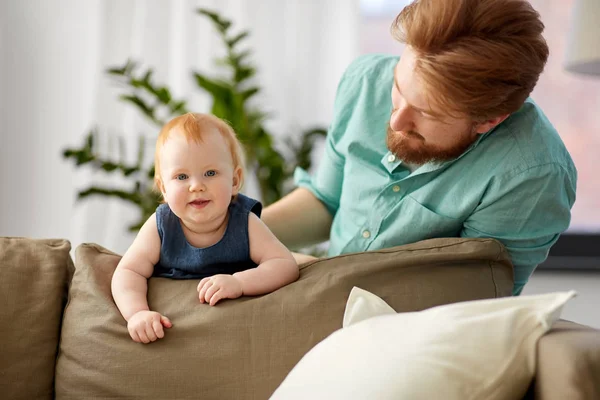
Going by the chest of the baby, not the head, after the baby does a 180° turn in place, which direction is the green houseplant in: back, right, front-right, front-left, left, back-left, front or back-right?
front

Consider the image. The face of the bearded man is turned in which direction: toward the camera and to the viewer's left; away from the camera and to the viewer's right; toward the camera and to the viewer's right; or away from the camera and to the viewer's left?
toward the camera and to the viewer's left

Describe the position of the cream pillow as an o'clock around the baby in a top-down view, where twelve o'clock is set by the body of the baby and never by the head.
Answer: The cream pillow is roughly at 11 o'clock from the baby.

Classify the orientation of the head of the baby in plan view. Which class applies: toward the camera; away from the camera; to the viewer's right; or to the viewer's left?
toward the camera

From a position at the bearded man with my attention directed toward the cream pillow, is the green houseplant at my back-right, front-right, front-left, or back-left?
back-right

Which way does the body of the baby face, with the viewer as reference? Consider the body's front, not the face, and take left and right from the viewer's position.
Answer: facing the viewer

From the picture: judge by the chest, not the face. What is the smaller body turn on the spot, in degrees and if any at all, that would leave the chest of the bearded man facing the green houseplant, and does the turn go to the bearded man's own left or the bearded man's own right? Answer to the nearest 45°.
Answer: approximately 90° to the bearded man's own right

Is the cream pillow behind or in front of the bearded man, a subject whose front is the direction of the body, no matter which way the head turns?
in front

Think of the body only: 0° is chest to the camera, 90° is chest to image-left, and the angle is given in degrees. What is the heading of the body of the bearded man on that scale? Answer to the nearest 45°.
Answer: approximately 45°
